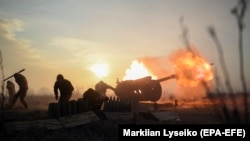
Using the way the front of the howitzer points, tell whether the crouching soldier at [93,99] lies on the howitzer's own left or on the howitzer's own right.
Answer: on the howitzer's own right

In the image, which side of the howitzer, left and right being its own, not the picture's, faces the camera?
right
